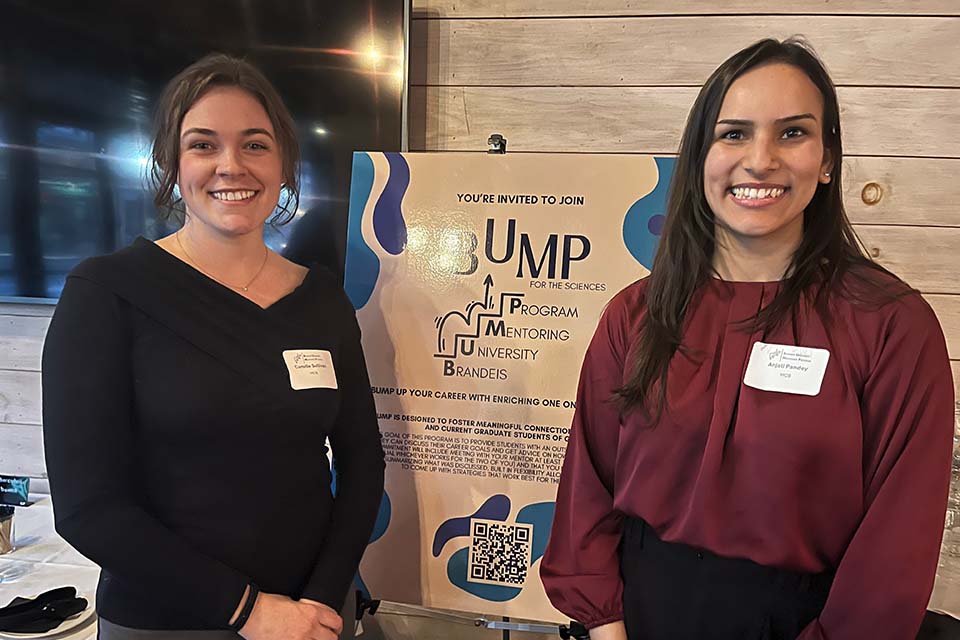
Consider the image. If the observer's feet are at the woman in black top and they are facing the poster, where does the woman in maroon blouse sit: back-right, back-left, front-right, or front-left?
front-right

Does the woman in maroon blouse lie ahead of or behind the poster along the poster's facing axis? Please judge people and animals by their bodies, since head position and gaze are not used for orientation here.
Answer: ahead

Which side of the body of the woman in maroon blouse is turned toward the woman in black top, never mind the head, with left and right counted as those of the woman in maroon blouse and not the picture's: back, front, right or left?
right

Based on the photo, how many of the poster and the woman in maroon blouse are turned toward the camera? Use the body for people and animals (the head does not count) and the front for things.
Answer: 2

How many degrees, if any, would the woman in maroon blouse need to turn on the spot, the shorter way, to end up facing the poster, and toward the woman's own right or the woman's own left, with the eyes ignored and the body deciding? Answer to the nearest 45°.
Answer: approximately 135° to the woman's own right

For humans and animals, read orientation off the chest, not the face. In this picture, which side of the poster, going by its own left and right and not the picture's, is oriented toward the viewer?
front

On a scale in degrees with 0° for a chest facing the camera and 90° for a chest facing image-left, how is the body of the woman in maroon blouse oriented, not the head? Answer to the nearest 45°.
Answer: approximately 0°

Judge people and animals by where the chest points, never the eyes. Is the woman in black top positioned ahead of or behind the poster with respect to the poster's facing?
ahead
